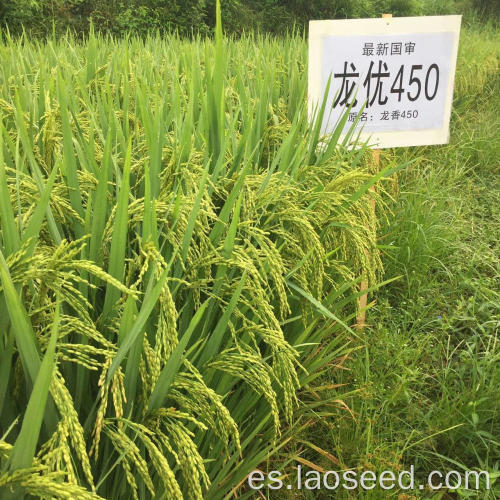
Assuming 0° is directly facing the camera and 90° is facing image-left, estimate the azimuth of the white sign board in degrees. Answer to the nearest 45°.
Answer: approximately 0°
